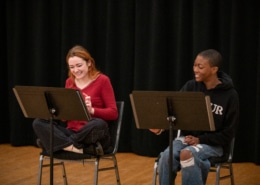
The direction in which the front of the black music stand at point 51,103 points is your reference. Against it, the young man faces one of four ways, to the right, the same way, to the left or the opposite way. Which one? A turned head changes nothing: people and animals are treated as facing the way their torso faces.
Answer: the opposite way

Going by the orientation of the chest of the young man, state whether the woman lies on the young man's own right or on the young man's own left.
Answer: on the young man's own right

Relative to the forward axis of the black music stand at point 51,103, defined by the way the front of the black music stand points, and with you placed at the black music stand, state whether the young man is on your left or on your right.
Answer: on your right

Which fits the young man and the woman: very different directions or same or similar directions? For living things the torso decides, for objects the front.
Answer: same or similar directions

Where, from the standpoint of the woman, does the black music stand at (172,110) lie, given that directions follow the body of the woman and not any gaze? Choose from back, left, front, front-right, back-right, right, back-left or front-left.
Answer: left

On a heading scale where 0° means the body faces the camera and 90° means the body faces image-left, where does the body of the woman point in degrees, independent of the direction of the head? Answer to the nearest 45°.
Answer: approximately 45°

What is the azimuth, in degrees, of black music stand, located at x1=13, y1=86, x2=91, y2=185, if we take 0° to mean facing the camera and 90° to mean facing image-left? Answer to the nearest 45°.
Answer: approximately 225°

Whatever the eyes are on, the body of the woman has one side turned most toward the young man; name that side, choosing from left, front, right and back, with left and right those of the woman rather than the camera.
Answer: left

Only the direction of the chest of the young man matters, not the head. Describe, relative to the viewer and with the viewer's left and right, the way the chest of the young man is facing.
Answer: facing the viewer and to the left of the viewer

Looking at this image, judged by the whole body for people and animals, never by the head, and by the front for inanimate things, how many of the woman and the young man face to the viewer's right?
0

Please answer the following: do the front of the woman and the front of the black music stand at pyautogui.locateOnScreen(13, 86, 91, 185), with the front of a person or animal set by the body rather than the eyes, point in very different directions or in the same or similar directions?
very different directions

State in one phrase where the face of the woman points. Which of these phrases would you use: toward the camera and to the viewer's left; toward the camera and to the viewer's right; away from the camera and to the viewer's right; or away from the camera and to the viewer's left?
toward the camera and to the viewer's left
